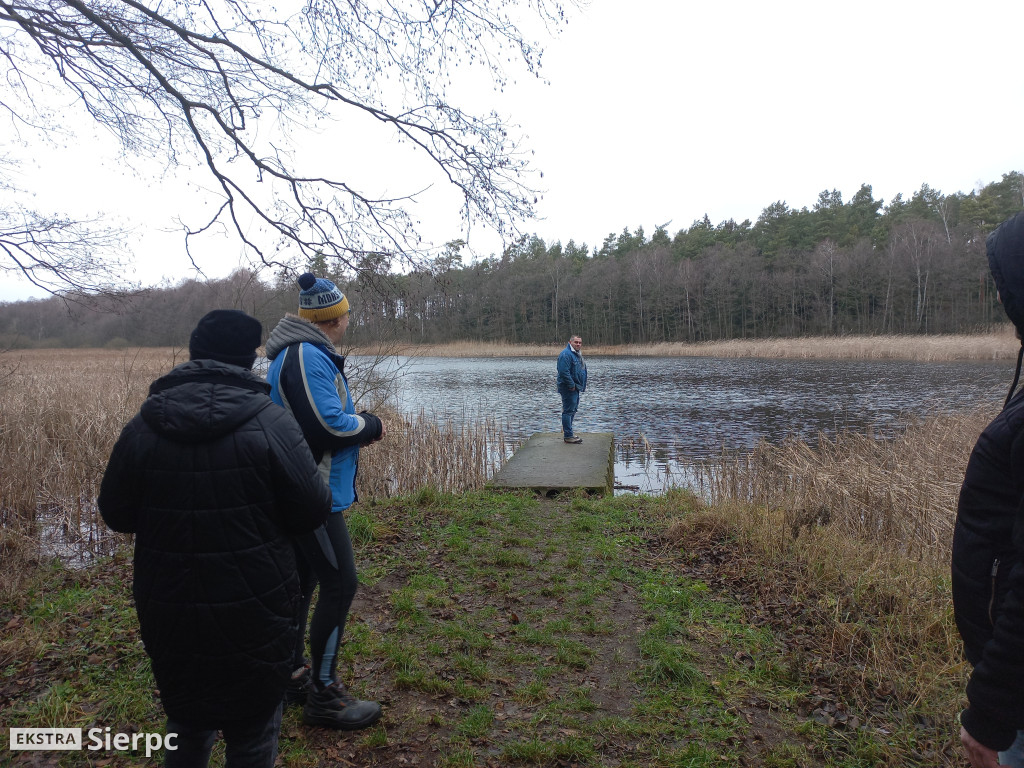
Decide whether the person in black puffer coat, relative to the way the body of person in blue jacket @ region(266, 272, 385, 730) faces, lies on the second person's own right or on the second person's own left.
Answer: on the second person's own right

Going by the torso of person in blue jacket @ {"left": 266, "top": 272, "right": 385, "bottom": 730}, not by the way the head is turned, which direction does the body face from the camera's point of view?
to the viewer's right

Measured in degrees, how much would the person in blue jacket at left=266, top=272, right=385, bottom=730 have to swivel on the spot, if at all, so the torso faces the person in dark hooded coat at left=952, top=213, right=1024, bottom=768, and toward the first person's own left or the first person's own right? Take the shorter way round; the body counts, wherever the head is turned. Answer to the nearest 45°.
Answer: approximately 45° to the first person's own right

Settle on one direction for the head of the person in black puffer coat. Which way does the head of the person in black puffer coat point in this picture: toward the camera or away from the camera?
away from the camera

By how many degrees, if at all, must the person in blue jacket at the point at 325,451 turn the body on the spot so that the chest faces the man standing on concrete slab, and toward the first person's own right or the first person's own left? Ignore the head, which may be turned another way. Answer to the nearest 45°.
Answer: approximately 45° to the first person's own left

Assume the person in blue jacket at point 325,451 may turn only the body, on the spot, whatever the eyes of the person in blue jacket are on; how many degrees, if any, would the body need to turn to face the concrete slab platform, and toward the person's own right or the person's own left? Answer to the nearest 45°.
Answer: approximately 45° to the person's own left

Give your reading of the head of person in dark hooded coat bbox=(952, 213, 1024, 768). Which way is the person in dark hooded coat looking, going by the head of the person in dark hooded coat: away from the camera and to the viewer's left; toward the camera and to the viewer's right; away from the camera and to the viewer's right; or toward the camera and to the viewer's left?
away from the camera and to the viewer's left
